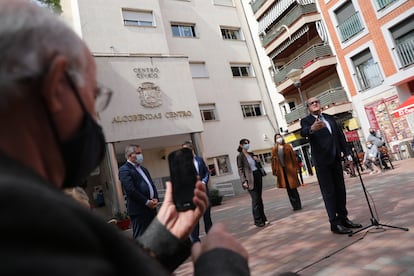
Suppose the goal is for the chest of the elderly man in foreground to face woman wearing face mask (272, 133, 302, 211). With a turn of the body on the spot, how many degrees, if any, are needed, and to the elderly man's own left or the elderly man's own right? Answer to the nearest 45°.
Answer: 0° — they already face them

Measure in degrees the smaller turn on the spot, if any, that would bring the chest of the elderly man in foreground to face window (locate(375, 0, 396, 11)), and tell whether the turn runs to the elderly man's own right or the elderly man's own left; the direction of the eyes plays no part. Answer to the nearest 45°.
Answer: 0° — they already face it

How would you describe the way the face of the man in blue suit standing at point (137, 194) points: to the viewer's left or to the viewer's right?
to the viewer's right

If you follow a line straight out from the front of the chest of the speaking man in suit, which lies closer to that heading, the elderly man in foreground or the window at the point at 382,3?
the elderly man in foreground

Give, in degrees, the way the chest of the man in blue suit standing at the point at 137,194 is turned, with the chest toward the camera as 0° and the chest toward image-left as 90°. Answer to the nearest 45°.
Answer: approximately 315°

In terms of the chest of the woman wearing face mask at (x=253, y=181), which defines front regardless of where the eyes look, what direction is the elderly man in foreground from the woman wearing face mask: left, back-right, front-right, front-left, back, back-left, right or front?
front-right

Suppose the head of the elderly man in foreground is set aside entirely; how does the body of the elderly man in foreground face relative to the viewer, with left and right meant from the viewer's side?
facing away from the viewer and to the right of the viewer

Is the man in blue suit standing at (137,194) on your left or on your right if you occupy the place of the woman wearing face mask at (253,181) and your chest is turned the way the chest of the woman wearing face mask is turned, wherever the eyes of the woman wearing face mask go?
on your right
